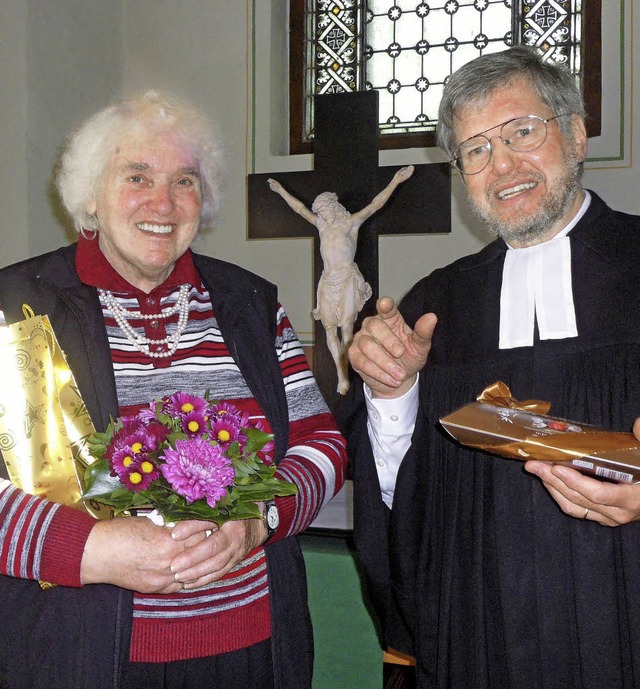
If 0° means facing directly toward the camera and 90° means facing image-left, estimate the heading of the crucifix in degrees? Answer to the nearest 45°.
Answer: approximately 0°

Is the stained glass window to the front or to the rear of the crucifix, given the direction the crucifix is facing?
to the rear

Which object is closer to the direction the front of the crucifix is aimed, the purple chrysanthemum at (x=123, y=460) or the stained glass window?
the purple chrysanthemum

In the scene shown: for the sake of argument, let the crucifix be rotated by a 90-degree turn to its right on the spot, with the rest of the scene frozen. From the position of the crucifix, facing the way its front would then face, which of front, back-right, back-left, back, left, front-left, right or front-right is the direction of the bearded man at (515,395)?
left

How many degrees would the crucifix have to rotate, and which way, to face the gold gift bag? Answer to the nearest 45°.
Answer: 0° — it already faces it

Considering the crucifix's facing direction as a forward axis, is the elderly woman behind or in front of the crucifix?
in front

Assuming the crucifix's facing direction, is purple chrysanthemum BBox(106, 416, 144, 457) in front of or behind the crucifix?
in front

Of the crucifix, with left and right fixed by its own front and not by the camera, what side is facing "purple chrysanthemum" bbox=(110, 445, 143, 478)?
front
